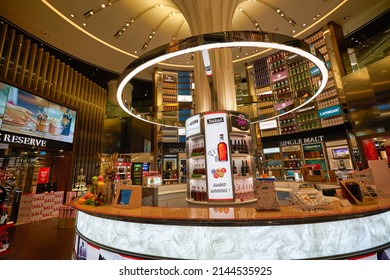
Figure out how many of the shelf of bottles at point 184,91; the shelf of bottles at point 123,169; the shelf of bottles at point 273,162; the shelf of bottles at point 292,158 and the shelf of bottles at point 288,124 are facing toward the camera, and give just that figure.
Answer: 5

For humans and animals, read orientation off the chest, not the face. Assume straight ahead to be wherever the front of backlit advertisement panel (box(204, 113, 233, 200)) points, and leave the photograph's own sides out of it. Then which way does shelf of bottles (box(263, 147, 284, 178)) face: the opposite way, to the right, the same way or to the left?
the same way

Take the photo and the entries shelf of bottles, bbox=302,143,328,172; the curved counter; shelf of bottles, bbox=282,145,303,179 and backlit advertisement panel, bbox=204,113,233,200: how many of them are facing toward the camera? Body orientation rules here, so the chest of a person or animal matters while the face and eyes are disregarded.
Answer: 4

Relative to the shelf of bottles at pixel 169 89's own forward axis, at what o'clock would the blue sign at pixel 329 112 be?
The blue sign is roughly at 10 o'clock from the shelf of bottles.

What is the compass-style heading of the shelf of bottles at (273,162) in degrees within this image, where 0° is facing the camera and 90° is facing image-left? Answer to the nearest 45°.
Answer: approximately 0°

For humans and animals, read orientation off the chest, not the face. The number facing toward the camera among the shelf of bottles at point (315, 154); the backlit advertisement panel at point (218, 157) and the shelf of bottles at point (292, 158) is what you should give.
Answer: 3

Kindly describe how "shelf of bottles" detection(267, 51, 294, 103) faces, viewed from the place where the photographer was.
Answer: facing the viewer and to the left of the viewer

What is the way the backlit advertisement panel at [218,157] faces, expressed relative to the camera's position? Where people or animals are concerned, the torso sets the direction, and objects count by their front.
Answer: facing the viewer

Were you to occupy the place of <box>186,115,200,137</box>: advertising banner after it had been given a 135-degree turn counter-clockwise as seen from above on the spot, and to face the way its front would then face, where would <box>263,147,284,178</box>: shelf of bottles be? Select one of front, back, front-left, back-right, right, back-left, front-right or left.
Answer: front-left

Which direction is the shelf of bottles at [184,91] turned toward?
toward the camera

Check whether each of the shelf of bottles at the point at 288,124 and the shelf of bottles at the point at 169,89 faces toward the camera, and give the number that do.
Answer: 2

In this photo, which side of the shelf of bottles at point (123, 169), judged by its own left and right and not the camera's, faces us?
front

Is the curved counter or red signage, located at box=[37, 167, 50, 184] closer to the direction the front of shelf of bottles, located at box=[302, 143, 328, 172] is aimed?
the curved counter

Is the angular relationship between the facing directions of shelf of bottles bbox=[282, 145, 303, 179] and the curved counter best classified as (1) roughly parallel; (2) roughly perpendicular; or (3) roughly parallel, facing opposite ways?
roughly parallel

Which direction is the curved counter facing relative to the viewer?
toward the camera

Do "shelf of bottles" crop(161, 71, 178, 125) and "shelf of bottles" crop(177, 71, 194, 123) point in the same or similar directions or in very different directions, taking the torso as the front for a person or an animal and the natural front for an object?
same or similar directions
